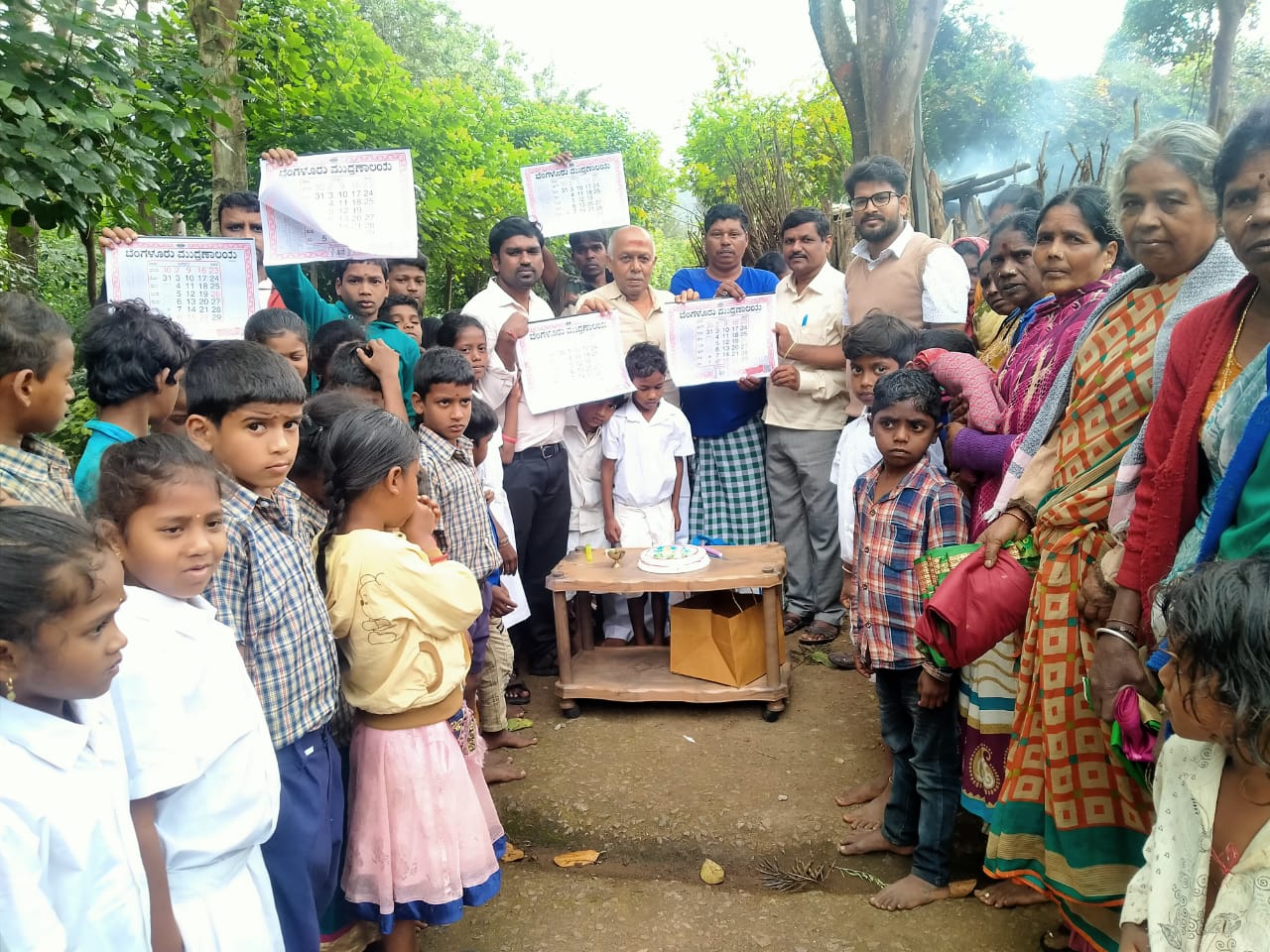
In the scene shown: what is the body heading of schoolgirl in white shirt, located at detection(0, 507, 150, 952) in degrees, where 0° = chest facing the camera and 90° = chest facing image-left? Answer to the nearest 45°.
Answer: approximately 315°

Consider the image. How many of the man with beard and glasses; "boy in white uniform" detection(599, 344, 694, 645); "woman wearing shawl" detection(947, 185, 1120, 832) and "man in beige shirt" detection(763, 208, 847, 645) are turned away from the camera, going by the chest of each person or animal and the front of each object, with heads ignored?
0

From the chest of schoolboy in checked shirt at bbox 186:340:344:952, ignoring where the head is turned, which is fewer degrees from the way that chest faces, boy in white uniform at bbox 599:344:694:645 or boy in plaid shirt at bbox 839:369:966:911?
the boy in plaid shirt

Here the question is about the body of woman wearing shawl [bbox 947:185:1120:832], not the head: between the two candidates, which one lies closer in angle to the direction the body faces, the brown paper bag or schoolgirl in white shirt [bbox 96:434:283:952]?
the schoolgirl in white shirt

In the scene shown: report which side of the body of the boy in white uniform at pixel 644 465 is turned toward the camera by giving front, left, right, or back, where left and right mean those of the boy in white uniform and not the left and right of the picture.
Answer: front

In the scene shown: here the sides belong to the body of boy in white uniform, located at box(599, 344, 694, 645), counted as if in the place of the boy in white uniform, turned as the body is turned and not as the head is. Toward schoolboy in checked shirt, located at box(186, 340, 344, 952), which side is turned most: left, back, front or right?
front

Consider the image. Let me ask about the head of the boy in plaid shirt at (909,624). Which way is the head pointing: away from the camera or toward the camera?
toward the camera

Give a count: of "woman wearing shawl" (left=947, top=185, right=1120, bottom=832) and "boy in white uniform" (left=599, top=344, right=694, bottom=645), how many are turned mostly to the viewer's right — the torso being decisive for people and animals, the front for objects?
0

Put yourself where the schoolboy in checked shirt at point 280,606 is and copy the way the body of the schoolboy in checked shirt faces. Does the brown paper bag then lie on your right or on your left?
on your left

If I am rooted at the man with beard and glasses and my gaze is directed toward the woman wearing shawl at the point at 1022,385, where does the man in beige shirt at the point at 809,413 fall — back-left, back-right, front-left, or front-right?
back-right

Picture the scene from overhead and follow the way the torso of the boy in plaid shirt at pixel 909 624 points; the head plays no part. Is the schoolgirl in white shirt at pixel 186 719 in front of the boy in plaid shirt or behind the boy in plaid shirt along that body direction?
in front

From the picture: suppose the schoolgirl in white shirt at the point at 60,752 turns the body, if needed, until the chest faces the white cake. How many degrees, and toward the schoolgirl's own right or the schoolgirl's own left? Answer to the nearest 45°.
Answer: approximately 90° to the schoolgirl's own left
